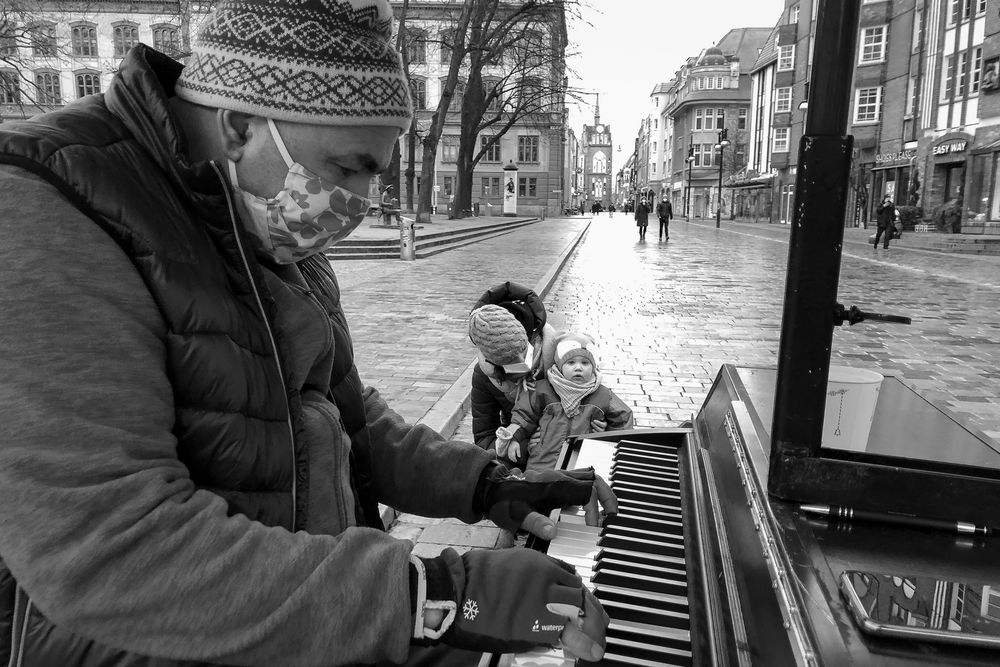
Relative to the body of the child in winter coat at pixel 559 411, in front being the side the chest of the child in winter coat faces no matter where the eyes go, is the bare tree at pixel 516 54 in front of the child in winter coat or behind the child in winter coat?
behind

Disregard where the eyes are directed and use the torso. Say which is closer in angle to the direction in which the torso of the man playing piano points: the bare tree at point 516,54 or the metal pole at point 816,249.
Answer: the metal pole

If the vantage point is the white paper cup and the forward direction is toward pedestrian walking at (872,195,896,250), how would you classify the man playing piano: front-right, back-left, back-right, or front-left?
back-left

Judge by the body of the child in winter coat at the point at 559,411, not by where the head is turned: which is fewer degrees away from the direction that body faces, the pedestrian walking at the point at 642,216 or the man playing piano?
the man playing piano

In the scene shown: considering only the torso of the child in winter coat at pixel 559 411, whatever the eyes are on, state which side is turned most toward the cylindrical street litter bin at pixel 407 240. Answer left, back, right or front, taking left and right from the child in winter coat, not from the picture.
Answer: back

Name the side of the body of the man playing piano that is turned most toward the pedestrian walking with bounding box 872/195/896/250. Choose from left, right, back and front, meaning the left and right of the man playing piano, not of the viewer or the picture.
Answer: left

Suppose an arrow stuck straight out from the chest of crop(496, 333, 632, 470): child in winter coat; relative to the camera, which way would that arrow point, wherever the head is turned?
toward the camera

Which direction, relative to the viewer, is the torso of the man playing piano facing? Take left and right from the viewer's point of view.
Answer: facing the viewer and to the right of the viewer

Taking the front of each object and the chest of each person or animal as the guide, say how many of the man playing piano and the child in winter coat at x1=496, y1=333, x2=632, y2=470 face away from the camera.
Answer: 0

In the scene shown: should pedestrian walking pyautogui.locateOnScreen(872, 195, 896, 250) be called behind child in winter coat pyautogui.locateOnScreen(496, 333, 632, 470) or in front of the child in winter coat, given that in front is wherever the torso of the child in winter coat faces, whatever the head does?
behind

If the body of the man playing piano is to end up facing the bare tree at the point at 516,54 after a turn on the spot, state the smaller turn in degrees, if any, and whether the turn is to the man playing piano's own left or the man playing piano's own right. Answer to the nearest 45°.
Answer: approximately 135° to the man playing piano's own left

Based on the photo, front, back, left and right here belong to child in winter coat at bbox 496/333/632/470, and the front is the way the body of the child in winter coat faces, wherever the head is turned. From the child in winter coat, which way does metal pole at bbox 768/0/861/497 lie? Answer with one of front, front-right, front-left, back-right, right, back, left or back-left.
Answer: front

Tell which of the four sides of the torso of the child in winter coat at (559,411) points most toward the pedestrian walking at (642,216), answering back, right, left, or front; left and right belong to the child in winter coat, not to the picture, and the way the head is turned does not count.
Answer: back

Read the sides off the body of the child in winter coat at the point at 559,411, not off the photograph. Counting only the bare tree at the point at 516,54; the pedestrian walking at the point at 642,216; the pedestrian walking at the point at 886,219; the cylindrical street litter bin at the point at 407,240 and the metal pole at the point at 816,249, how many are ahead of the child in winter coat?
1

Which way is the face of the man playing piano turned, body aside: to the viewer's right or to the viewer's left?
to the viewer's right
